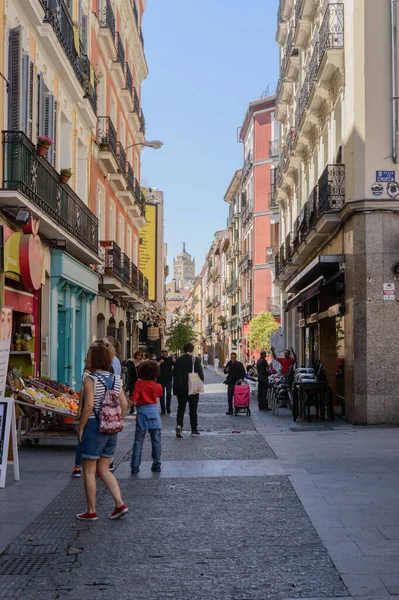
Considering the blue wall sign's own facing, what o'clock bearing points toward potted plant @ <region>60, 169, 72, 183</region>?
The potted plant is roughly at 3 o'clock from the blue wall sign.

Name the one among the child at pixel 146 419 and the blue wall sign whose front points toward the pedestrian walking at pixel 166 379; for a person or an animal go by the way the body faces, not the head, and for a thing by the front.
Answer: the child

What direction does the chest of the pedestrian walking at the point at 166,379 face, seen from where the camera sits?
toward the camera

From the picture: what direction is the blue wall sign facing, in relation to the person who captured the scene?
facing the viewer

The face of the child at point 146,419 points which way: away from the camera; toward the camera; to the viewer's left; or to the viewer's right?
away from the camera

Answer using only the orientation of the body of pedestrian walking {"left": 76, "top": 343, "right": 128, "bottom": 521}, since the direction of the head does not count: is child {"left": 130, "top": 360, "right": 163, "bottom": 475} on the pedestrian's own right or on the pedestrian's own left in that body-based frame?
on the pedestrian's own right

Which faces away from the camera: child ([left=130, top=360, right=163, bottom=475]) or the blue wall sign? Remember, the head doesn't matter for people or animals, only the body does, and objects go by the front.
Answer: the child

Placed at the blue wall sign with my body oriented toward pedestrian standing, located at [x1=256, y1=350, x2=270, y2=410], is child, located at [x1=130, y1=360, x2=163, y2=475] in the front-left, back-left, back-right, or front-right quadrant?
back-left

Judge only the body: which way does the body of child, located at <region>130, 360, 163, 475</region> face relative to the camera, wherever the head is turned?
away from the camera

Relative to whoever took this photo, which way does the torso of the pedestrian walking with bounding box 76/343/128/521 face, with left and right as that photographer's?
facing away from the viewer and to the left of the viewer

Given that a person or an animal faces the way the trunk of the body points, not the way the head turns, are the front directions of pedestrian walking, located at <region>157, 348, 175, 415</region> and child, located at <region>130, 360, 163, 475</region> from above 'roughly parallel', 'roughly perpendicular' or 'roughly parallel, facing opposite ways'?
roughly parallel, facing opposite ways

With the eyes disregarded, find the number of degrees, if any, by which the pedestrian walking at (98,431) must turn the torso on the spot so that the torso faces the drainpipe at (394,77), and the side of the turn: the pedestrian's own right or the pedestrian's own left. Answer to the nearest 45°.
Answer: approximately 90° to the pedestrian's own right
